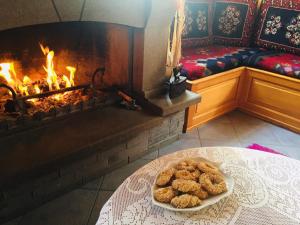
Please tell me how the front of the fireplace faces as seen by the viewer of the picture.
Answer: facing the viewer and to the right of the viewer

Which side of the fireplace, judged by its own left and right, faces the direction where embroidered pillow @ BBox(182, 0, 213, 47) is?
left

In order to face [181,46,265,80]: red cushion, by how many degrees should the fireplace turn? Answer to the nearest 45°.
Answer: approximately 90° to its left

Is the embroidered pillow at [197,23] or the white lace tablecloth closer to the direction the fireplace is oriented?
the white lace tablecloth

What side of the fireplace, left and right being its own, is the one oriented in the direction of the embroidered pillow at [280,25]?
left

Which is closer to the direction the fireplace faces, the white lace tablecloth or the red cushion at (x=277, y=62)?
the white lace tablecloth

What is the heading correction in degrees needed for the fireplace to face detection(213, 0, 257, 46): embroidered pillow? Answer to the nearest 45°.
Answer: approximately 90° to its left
